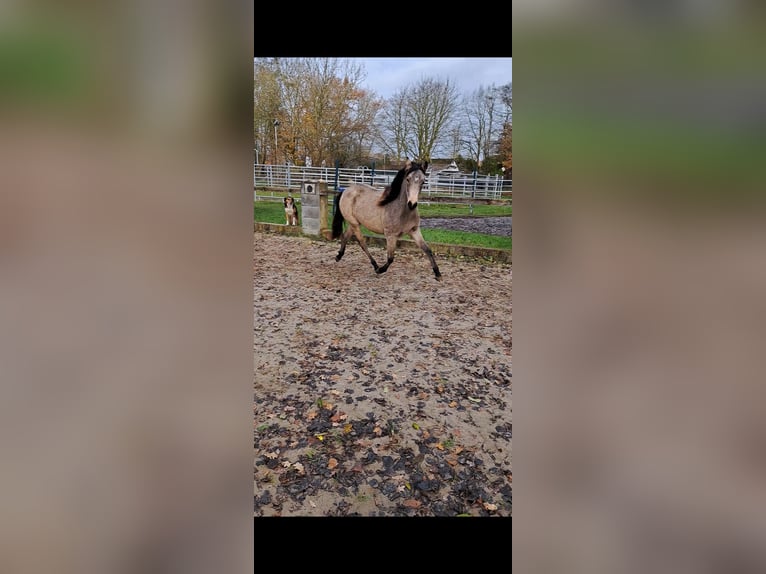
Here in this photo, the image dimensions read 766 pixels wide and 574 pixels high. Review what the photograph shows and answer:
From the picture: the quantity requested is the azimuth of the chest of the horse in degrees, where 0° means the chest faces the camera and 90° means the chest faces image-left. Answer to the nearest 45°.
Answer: approximately 315°

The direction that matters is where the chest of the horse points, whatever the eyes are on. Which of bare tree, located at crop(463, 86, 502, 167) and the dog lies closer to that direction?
the bare tree

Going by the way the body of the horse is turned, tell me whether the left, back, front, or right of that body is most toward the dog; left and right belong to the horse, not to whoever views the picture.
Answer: back
